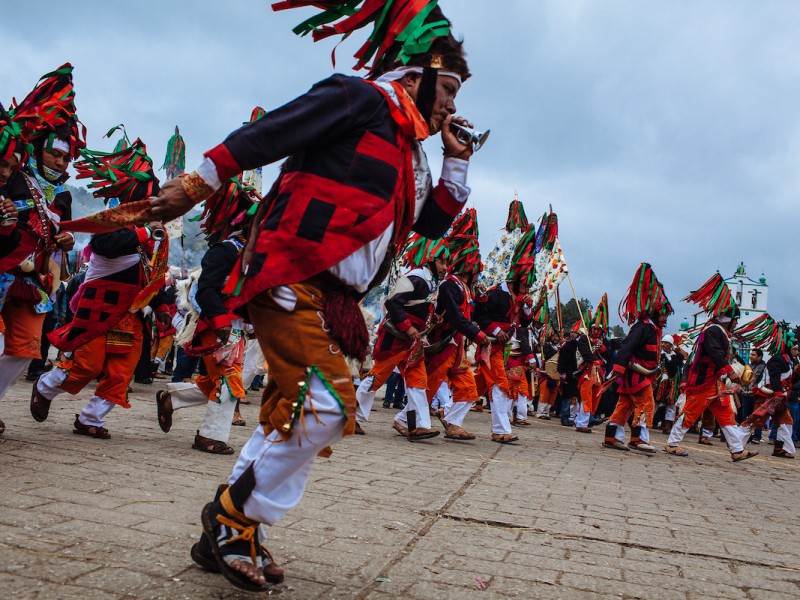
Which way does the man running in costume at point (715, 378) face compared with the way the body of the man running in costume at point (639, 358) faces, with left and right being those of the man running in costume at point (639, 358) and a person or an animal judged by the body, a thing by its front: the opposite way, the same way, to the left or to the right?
the same way

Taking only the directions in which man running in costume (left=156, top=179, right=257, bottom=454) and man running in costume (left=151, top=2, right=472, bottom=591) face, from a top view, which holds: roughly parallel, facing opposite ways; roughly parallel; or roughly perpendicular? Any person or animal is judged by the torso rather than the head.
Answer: roughly parallel

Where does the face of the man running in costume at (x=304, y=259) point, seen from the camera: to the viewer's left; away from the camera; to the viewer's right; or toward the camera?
to the viewer's right

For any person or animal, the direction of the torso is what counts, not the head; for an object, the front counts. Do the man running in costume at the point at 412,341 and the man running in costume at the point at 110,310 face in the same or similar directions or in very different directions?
same or similar directions

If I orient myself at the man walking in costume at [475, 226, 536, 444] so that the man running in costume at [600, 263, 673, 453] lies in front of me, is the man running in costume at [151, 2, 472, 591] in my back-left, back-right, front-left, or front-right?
back-right

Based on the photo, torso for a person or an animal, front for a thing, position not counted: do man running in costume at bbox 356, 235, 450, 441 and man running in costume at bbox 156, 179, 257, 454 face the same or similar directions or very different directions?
same or similar directions

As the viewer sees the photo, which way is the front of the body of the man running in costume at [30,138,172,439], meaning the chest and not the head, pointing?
to the viewer's right

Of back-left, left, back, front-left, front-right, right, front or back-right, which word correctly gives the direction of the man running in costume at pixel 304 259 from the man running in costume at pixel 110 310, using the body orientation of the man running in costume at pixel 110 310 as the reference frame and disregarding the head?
right
